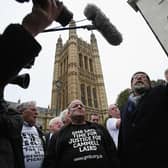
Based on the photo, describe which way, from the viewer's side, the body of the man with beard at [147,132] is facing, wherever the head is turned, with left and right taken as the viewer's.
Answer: facing the viewer and to the left of the viewer

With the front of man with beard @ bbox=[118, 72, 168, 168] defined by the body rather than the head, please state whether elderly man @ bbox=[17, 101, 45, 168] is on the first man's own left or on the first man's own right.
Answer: on the first man's own right

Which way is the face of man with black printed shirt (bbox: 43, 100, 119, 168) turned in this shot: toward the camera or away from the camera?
toward the camera

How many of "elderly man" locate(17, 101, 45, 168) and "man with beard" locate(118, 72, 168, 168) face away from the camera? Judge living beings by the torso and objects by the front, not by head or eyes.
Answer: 0

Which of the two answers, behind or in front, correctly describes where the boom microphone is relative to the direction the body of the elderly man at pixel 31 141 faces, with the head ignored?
in front

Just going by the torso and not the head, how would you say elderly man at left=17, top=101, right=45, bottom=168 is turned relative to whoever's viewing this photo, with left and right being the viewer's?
facing the viewer and to the right of the viewer

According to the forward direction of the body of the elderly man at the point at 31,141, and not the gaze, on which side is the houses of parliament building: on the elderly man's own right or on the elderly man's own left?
on the elderly man's own left

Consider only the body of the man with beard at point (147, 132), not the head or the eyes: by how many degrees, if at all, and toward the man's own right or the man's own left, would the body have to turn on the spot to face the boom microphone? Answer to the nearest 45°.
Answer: approximately 45° to the man's own left

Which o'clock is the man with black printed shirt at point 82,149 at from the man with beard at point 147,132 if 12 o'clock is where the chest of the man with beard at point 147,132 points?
the man with black printed shirt at point 82,149 is roughly at 2 o'clock from the man with beard at point 147,132.
